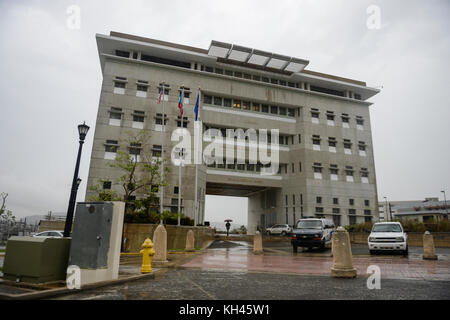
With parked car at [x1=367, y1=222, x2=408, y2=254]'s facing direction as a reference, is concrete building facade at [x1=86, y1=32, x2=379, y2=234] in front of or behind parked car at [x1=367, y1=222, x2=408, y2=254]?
behind

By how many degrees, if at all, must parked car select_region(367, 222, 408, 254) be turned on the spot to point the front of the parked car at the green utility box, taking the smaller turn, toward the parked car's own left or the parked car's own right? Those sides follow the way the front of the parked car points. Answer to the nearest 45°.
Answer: approximately 45° to the parked car's own right

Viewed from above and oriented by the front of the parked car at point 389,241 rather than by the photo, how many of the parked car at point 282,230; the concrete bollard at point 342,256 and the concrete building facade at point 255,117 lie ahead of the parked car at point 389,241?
1

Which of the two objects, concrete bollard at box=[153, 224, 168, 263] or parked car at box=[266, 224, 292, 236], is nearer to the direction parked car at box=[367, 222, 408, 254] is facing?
the concrete bollard

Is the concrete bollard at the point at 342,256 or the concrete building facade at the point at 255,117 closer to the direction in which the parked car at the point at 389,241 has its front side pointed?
the concrete bollard

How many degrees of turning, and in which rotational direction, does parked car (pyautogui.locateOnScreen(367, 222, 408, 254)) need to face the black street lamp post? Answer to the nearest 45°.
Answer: approximately 45° to its right

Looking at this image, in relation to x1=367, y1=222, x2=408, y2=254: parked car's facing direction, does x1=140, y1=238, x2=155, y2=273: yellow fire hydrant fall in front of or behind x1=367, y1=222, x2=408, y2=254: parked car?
in front

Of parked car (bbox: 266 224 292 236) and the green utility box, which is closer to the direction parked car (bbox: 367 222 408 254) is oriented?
the green utility box

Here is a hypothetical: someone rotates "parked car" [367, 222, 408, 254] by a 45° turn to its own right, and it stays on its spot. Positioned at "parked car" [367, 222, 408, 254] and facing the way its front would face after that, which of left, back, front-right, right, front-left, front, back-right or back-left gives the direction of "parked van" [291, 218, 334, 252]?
front-right

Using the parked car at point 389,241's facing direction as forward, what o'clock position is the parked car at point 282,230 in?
the parked car at point 282,230 is roughly at 5 o'clock from the parked car at point 389,241.

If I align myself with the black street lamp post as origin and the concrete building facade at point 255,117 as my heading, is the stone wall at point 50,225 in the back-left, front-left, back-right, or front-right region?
front-left

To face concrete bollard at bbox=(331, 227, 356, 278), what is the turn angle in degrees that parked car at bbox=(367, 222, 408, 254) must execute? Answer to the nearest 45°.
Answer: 0° — it already faces it

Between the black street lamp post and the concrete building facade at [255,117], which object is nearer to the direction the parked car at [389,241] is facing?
the black street lamp post

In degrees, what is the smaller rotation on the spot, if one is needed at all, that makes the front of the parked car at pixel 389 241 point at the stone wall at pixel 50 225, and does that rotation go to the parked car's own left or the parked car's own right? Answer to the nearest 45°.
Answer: approximately 90° to the parked car's own right

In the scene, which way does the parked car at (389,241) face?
toward the camera
